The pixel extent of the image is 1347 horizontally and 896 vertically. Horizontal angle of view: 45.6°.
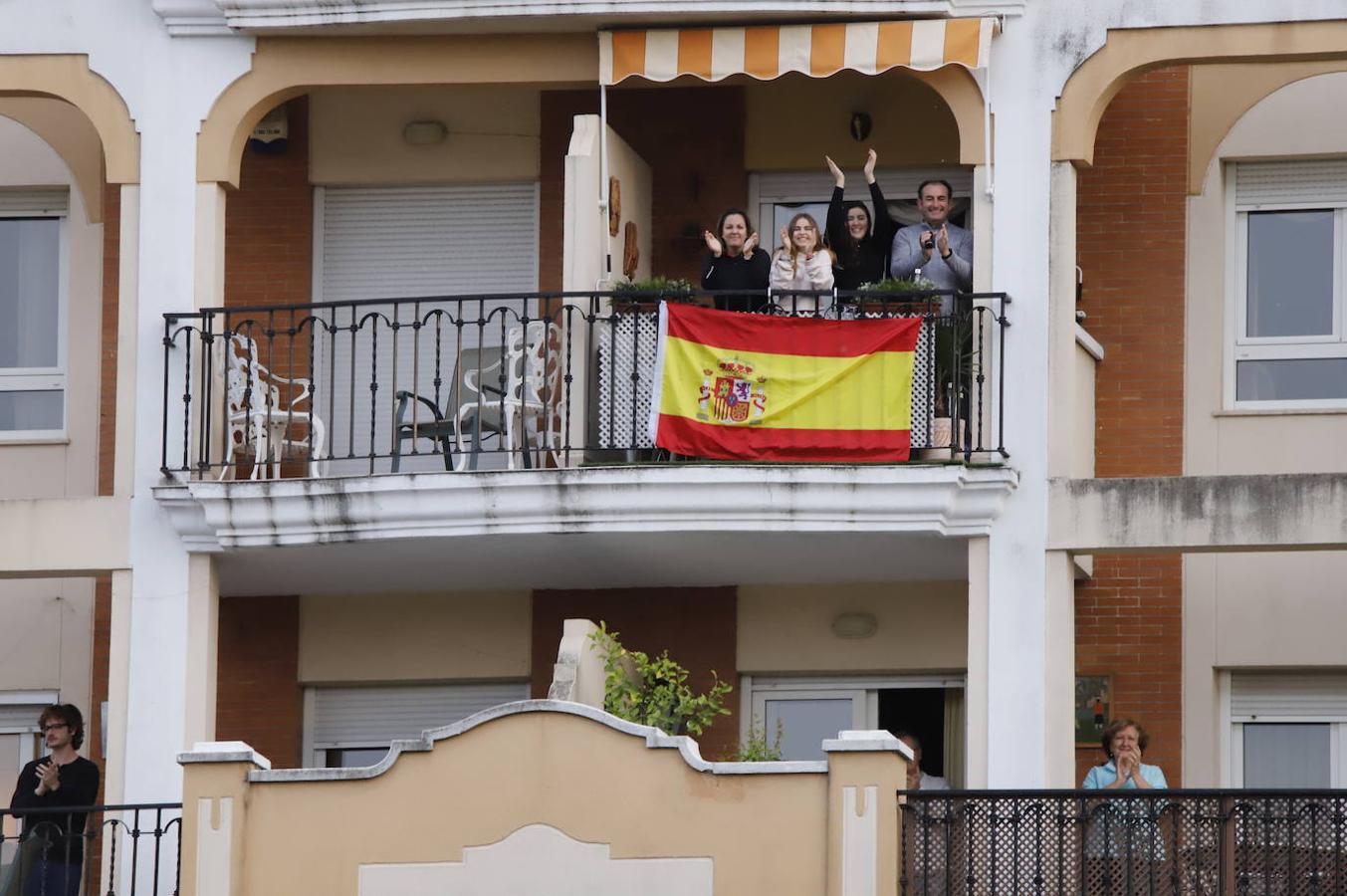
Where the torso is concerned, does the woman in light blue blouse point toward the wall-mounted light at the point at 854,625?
no

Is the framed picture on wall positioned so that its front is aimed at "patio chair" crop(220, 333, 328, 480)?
no

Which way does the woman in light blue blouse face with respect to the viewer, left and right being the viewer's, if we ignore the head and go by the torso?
facing the viewer

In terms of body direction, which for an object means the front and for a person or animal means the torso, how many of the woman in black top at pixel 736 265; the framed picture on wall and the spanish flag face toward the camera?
3

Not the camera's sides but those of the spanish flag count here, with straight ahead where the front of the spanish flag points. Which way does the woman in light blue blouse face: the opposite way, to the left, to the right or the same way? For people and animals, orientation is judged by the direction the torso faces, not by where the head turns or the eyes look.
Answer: the same way

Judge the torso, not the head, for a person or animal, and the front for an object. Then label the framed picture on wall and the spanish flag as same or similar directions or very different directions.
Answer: same or similar directions

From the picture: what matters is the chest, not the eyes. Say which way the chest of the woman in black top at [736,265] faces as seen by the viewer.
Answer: toward the camera

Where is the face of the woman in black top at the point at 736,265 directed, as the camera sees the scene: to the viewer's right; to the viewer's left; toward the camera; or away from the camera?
toward the camera

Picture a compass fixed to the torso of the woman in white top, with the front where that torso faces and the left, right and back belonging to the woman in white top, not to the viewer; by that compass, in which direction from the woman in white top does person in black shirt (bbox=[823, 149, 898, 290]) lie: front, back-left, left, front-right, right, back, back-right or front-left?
back-left

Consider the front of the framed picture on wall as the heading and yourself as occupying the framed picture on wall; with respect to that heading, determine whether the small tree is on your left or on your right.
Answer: on your right

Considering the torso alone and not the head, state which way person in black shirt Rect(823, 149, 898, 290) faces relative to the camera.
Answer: toward the camera

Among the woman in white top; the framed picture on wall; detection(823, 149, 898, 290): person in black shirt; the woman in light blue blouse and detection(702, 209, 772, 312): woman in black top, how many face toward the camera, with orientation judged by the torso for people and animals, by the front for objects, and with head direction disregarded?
5

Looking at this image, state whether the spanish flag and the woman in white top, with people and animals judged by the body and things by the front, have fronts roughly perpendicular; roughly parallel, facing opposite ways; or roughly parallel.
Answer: roughly parallel

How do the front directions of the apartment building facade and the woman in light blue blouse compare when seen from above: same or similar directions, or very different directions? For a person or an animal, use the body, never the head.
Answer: same or similar directions
